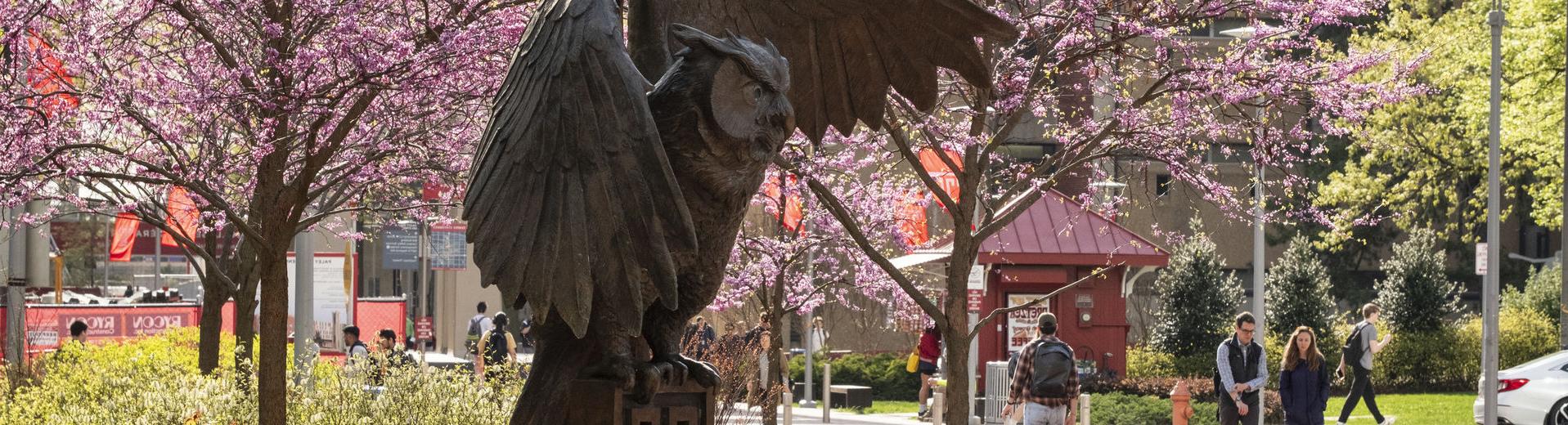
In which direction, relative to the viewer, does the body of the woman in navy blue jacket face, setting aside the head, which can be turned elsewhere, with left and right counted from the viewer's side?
facing the viewer

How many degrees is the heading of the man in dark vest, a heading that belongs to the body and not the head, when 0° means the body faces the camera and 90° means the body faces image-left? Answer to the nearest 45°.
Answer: approximately 0°

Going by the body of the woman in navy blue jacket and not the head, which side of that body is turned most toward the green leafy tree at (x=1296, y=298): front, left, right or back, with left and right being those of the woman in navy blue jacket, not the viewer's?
back

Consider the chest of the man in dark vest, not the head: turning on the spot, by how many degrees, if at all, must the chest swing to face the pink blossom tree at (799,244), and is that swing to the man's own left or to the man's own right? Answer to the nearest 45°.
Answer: approximately 135° to the man's own right

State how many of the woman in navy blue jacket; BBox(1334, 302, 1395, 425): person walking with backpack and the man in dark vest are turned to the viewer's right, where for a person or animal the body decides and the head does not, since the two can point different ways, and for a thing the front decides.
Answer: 1

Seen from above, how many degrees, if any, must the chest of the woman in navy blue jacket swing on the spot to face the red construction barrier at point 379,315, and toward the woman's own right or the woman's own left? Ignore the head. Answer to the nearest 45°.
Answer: approximately 135° to the woman's own right

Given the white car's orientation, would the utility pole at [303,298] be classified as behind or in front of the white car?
behind

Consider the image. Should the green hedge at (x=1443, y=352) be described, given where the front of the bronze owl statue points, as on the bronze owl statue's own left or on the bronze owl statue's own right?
on the bronze owl statue's own left

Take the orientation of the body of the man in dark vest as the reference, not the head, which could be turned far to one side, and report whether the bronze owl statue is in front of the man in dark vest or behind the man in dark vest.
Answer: in front

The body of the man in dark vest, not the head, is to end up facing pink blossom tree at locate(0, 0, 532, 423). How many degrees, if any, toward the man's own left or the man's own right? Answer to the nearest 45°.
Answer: approximately 45° to the man's own right

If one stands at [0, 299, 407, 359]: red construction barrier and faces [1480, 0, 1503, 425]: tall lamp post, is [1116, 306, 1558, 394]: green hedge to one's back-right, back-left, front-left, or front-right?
front-left

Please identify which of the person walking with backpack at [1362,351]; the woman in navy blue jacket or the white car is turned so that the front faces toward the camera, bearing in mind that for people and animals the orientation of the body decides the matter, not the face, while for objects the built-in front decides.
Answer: the woman in navy blue jacket

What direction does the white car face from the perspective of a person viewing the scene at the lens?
facing away from the viewer and to the right of the viewer
